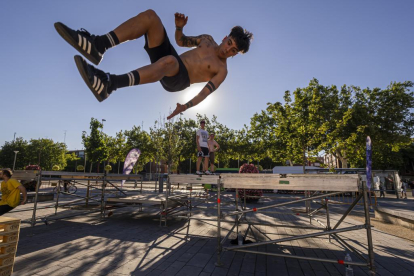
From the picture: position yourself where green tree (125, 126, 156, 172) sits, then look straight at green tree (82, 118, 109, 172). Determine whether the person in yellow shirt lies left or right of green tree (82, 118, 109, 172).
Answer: left

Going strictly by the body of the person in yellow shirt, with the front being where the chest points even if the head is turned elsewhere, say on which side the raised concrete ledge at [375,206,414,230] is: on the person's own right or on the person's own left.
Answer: on the person's own left

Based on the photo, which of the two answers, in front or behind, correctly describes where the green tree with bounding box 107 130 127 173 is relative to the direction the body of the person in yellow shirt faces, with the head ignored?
behind

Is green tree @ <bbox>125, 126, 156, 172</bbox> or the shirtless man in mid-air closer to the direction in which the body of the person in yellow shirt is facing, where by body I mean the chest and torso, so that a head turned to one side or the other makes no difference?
the shirtless man in mid-air

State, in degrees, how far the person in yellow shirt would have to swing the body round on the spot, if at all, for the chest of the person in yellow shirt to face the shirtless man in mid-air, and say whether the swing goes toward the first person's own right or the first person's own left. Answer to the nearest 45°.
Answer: approximately 45° to the first person's own left
